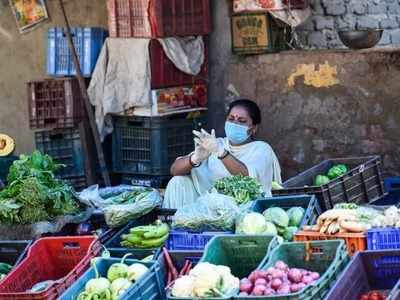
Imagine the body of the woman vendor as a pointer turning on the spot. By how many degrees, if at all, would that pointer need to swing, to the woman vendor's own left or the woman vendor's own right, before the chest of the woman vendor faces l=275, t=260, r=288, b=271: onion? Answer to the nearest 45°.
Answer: approximately 45° to the woman vendor's own left

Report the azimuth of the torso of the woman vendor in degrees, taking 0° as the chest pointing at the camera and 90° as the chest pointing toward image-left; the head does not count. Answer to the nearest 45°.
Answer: approximately 45°

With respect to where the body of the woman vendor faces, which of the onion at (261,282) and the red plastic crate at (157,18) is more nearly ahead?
the onion

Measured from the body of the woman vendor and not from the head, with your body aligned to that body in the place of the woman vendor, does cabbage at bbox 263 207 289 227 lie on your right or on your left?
on your left

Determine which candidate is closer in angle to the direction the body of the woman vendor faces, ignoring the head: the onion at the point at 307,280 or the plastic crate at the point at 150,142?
the onion

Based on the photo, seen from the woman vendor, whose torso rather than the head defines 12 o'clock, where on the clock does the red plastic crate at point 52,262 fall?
The red plastic crate is roughly at 12 o'clock from the woman vendor.

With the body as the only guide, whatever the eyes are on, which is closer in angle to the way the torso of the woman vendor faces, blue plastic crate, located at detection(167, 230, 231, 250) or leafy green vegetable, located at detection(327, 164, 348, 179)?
the blue plastic crate

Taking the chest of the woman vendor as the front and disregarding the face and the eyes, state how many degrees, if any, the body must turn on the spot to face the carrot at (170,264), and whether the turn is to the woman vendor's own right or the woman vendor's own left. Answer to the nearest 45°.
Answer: approximately 45° to the woman vendor's own left

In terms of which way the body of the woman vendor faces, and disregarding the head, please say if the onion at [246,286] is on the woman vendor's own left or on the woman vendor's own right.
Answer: on the woman vendor's own left

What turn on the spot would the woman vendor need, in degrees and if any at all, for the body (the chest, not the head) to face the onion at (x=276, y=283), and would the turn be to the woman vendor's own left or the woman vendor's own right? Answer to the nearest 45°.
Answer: approximately 45° to the woman vendor's own left

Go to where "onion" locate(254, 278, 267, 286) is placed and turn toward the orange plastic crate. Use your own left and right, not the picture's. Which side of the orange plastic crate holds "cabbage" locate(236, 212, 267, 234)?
left

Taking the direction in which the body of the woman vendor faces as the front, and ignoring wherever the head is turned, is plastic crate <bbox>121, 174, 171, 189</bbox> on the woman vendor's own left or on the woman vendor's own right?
on the woman vendor's own right

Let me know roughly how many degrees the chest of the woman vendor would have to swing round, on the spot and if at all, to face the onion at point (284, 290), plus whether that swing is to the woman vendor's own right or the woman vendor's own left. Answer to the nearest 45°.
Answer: approximately 45° to the woman vendor's own left
